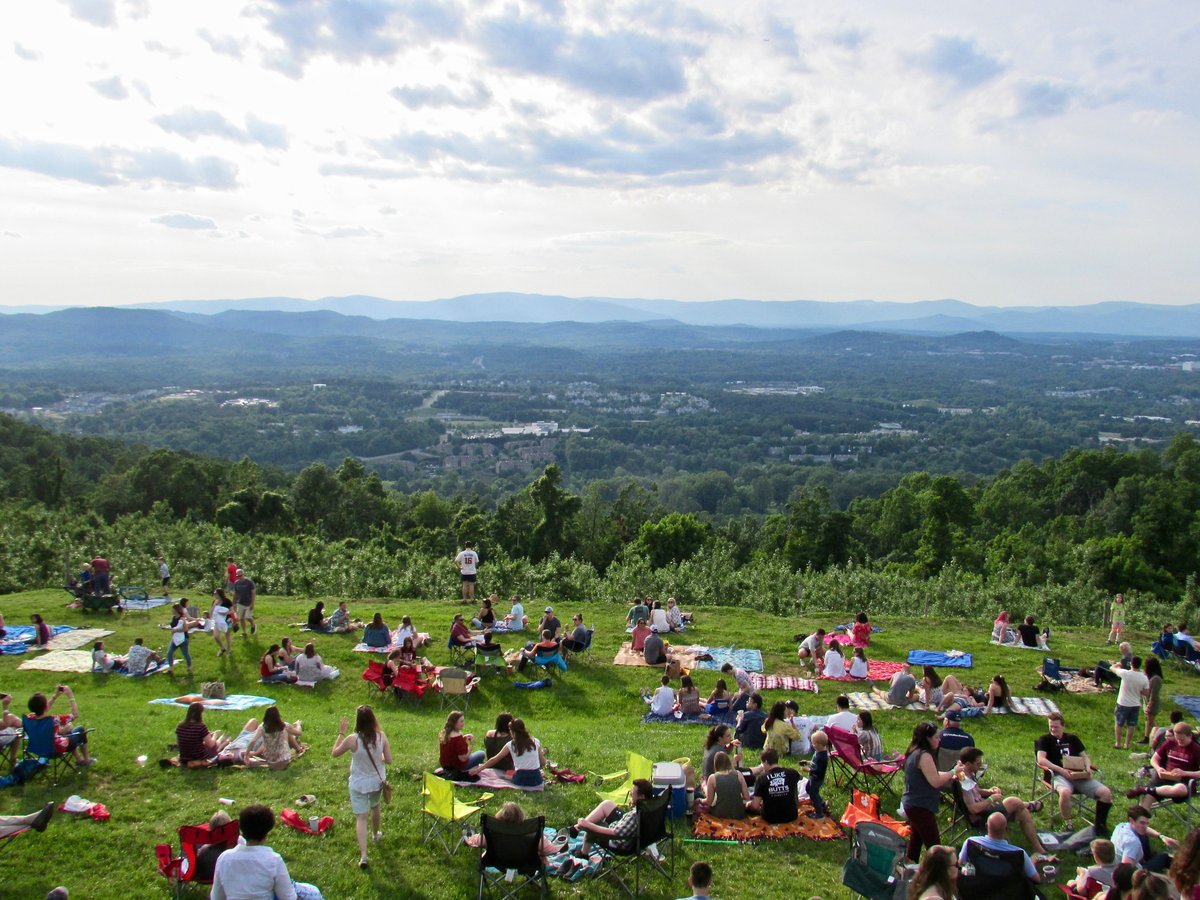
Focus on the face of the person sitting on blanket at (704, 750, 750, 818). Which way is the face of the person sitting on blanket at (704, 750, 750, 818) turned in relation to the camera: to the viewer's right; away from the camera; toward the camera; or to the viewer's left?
away from the camera

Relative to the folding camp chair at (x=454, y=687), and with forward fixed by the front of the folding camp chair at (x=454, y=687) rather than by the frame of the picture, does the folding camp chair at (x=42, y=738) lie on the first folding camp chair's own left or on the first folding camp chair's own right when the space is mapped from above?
on the first folding camp chair's own left

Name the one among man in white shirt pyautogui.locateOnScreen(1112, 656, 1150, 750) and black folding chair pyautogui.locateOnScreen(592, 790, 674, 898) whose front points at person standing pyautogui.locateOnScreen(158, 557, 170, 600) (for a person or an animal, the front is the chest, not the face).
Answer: the black folding chair

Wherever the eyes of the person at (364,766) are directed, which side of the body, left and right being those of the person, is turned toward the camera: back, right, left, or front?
back

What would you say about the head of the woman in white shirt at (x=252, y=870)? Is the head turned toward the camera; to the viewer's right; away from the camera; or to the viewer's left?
away from the camera

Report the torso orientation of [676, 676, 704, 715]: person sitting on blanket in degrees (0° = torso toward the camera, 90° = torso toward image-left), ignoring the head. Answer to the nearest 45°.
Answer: approximately 180°

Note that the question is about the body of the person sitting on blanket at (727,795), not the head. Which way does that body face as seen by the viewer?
away from the camera

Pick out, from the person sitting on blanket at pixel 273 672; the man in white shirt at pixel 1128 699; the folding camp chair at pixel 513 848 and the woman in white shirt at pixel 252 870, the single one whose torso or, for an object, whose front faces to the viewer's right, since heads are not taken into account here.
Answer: the person sitting on blanket

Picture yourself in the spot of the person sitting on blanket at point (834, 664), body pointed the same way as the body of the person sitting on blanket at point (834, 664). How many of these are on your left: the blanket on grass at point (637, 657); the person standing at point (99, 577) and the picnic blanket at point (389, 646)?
3

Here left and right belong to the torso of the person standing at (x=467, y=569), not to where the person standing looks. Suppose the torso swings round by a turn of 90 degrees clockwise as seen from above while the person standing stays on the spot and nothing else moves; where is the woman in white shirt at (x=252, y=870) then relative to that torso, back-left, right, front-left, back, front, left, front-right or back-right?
right

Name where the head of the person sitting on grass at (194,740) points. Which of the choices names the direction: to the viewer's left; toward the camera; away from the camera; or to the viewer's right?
away from the camera

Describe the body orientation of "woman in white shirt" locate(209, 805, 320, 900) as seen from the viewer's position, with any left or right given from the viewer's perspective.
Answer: facing away from the viewer

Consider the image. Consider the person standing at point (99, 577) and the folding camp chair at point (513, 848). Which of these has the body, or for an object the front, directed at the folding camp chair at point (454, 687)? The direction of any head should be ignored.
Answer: the folding camp chair at point (513, 848)

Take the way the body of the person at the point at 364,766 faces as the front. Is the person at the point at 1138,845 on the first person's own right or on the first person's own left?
on the first person's own right

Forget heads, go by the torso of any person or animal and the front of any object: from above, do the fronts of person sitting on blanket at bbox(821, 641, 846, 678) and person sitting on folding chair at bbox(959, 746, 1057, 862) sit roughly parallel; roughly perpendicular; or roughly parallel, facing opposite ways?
roughly perpendicular

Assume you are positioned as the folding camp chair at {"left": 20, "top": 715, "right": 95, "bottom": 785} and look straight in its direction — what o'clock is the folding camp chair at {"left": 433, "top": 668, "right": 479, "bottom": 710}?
the folding camp chair at {"left": 433, "top": 668, "right": 479, "bottom": 710} is roughly at 1 o'clock from the folding camp chair at {"left": 20, "top": 715, "right": 95, "bottom": 785}.
